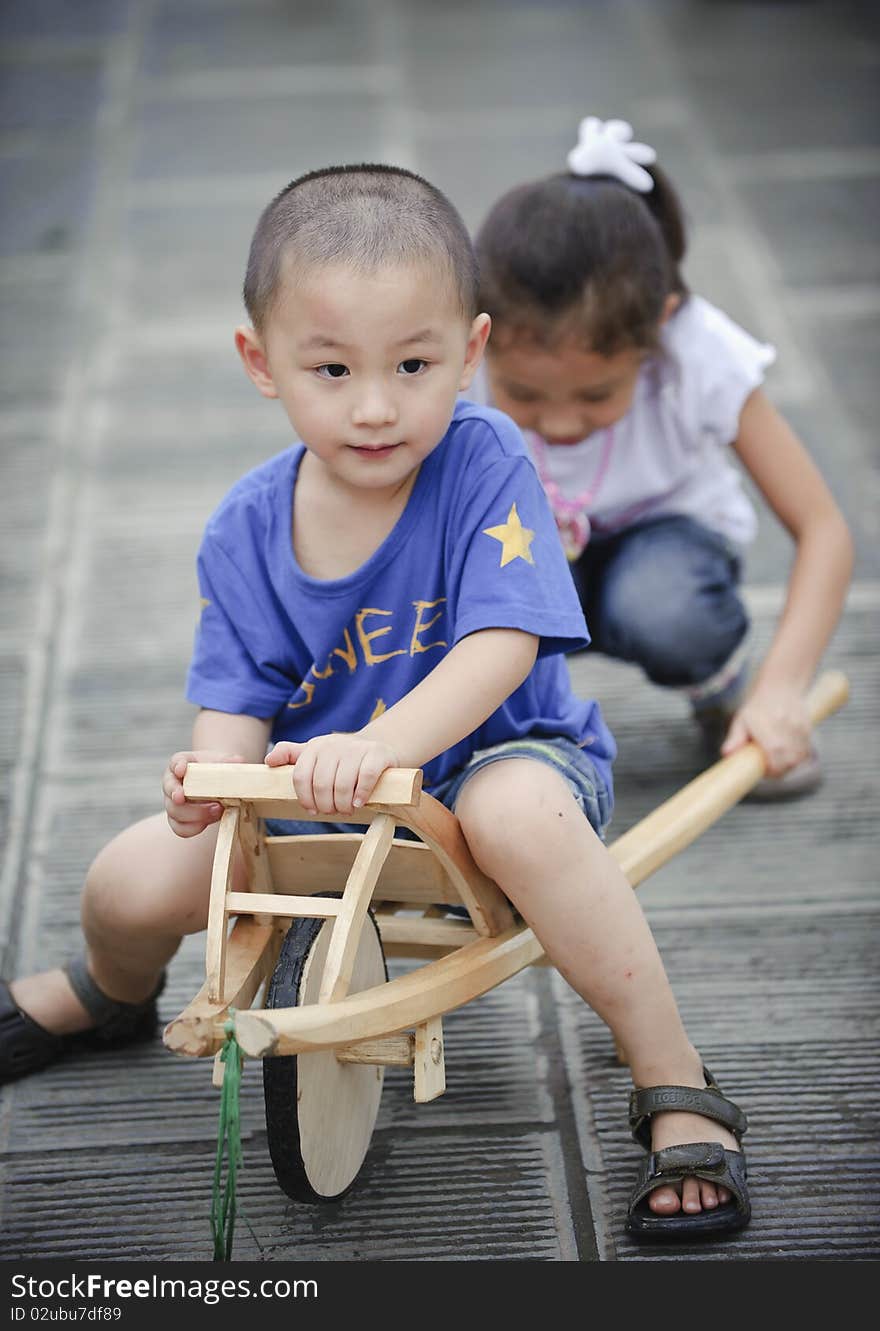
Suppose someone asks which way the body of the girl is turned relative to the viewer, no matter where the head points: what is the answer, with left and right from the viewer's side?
facing the viewer and to the left of the viewer

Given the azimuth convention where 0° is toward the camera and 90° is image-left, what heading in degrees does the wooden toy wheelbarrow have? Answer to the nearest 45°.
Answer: approximately 45°
